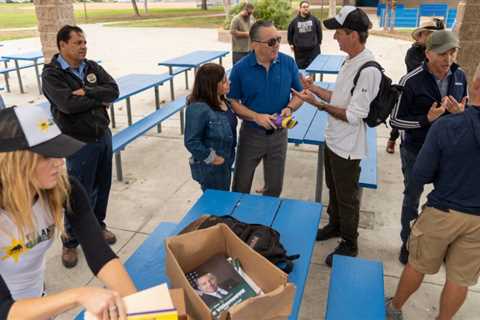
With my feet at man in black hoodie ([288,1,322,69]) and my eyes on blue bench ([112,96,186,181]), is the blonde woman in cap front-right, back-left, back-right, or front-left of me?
front-left

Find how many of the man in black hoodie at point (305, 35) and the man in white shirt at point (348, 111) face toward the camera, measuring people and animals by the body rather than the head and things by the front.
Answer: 1

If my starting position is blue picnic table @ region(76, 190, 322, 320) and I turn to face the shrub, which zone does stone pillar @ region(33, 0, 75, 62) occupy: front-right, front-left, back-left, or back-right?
front-left

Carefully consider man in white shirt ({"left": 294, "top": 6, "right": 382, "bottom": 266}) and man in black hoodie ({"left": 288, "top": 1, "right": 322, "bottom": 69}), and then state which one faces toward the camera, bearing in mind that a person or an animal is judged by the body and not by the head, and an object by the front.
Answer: the man in black hoodie

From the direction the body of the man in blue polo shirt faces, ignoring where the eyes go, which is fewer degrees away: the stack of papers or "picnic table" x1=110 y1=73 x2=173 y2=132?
the stack of papers

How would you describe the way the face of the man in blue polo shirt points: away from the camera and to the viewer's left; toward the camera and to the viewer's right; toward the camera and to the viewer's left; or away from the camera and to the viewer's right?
toward the camera and to the viewer's right

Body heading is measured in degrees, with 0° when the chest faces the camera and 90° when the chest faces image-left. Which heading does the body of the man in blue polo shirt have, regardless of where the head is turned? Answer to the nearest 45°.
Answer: approximately 315°

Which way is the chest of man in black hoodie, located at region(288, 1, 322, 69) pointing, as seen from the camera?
toward the camera

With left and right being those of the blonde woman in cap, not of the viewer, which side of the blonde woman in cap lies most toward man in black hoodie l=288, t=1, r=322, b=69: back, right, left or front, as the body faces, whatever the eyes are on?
left

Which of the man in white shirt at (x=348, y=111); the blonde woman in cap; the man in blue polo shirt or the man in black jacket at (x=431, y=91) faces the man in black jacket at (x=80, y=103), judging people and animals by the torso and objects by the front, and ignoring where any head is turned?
the man in white shirt

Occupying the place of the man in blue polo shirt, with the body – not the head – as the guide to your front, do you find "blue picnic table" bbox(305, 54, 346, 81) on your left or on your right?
on your left

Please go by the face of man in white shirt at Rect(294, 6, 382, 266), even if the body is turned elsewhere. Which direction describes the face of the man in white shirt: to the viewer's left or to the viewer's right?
to the viewer's left

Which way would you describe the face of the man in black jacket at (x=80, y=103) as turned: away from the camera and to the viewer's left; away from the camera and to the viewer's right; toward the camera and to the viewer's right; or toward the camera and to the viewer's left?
toward the camera and to the viewer's right

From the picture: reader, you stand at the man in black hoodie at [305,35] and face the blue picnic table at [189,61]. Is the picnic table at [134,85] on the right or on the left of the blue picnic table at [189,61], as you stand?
left

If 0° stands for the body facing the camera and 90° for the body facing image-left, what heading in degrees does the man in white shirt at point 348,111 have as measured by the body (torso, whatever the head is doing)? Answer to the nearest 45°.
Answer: approximately 90°

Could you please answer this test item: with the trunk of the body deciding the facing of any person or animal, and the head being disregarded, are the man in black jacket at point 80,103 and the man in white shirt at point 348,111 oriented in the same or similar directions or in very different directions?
very different directions

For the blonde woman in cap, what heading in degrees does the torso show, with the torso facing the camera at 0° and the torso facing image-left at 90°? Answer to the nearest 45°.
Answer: approximately 315°

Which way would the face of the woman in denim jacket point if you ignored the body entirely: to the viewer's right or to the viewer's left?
to the viewer's right

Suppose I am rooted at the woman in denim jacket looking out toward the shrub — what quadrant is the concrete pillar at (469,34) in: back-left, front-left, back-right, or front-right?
front-right

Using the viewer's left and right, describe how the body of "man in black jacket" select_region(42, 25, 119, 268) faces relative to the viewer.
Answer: facing the viewer and to the right of the viewer

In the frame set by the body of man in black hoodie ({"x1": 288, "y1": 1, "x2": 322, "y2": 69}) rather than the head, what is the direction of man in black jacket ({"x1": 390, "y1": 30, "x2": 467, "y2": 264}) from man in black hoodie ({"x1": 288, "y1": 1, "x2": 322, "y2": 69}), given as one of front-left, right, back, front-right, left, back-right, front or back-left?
front
